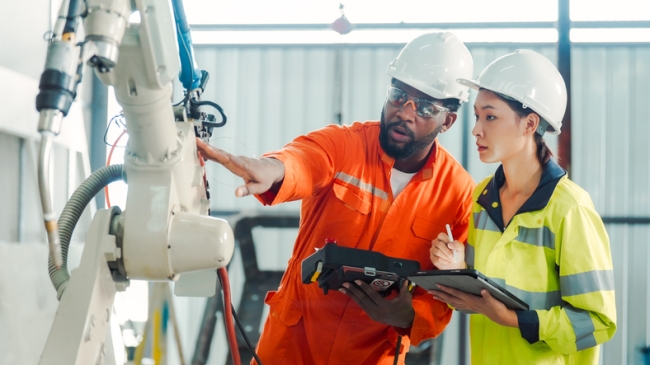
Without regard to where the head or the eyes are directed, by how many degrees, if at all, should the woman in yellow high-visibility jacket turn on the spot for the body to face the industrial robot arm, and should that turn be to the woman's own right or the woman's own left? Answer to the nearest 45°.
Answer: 0° — they already face it

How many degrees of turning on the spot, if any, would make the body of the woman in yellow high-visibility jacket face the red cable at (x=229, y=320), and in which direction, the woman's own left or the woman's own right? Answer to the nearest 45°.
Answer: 0° — they already face it

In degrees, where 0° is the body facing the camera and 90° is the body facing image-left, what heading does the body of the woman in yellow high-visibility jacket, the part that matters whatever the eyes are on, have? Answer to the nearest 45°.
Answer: approximately 45°

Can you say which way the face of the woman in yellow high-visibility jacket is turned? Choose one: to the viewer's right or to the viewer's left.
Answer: to the viewer's left

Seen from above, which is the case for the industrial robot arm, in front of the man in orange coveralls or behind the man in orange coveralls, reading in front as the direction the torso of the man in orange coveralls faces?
in front

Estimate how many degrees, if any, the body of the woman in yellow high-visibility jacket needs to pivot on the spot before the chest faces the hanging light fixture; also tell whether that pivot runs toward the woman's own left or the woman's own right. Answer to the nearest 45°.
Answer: approximately 90° to the woman's own right

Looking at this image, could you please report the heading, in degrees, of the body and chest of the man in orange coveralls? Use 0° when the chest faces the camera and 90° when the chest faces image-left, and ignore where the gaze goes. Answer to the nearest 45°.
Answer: approximately 0°

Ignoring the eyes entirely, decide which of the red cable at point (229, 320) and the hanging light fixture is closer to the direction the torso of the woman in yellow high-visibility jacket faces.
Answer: the red cable

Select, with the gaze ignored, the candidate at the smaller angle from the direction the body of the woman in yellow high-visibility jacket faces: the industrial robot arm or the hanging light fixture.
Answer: the industrial robot arm

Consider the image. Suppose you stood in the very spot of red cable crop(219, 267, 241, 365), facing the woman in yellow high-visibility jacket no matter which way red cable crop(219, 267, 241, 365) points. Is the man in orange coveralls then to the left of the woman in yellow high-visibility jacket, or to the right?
left

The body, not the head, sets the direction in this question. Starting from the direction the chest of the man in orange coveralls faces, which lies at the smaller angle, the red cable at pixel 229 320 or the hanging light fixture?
the red cable

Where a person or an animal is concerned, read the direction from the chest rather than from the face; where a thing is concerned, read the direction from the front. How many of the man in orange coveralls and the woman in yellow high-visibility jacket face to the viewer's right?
0

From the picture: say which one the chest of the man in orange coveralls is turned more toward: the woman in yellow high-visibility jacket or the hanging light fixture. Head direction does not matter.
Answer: the woman in yellow high-visibility jacket

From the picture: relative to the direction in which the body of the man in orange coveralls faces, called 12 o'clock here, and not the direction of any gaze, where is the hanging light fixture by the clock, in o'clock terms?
The hanging light fixture is roughly at 6 o'clock from the man in orange coveralls.

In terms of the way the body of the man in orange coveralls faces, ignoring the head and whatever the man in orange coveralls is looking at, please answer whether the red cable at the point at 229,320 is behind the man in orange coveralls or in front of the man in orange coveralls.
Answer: in front
